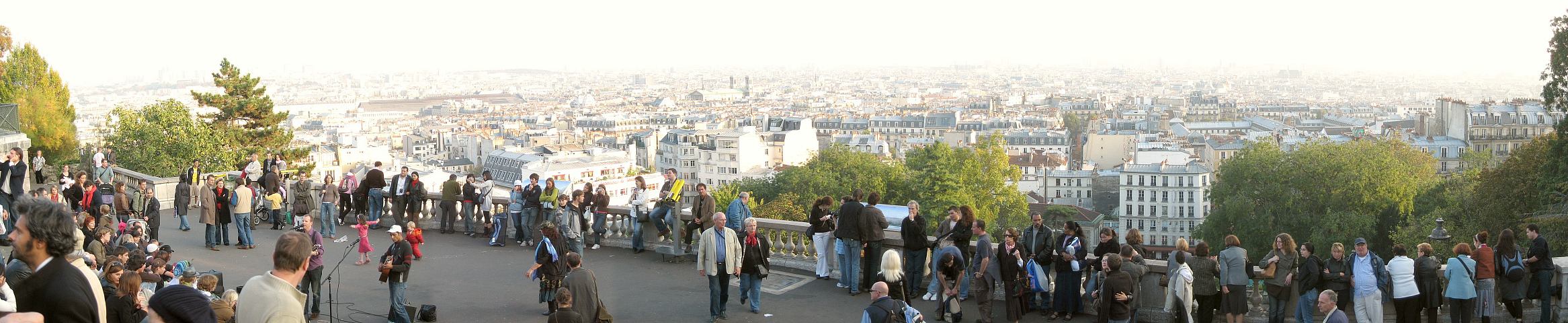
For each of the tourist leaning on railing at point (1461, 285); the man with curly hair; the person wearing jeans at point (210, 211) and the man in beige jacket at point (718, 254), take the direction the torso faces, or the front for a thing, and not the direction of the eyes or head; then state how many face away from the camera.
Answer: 1

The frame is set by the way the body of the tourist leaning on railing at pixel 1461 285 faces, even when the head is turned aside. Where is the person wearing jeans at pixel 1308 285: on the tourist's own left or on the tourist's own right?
on the tourist's own left

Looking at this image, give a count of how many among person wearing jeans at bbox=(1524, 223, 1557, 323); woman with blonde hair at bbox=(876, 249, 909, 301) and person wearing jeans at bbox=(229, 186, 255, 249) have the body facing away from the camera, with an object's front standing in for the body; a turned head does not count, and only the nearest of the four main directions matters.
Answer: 2

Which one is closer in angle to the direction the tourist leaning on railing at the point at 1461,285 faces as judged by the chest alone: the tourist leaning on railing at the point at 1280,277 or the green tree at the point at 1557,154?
the green tree

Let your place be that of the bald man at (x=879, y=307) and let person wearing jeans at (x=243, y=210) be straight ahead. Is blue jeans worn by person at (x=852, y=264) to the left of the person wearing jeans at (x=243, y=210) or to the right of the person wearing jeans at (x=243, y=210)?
right

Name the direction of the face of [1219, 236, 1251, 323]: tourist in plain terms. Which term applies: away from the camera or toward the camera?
away from the camera

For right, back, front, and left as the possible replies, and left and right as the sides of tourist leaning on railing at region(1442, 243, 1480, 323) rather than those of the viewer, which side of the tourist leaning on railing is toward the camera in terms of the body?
back

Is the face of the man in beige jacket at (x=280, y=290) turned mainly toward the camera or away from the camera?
away from the camera

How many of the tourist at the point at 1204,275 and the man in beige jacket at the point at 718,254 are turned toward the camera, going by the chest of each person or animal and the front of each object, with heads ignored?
1

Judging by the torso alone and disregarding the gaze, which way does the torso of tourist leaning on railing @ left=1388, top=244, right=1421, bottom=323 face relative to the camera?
away from the camera

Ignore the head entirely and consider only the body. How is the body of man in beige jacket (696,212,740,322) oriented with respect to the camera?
toward the camera

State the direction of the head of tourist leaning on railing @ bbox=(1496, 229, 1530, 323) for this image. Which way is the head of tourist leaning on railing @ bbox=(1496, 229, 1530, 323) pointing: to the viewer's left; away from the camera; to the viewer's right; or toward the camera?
away from the camera
